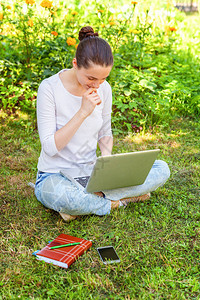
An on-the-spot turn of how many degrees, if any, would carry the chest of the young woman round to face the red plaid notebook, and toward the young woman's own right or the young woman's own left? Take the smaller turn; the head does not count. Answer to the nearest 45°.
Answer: approximately 45° to the young woman's own right

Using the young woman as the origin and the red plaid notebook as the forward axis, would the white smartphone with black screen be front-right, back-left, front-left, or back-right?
front-left

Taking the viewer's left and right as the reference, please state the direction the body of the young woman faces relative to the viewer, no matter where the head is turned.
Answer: facing the viewer and to the right of the viewer

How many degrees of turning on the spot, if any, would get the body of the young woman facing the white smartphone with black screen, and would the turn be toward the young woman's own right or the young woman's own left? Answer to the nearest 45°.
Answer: approximately 45° to the young woman's own right

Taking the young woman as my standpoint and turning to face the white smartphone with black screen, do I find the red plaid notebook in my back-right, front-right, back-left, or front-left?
front-right

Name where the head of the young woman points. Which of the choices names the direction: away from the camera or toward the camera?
toward the camera
